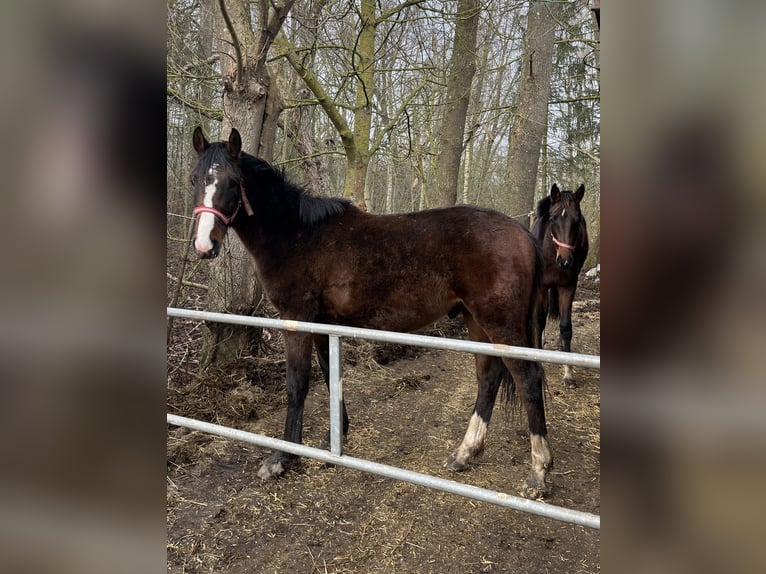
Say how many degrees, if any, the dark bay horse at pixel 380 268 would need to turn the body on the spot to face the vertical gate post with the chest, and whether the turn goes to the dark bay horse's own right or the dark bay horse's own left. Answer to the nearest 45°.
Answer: approximately 90° to the dark bay horse's own left

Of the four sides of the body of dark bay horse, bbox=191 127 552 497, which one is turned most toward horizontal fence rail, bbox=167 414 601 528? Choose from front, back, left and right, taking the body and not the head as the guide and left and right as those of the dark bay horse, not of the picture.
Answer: left

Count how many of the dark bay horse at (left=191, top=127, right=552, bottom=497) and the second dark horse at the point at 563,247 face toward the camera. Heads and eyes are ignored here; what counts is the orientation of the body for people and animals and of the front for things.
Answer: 1

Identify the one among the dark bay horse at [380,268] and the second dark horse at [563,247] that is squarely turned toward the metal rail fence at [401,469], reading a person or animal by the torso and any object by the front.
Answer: the second dark horse

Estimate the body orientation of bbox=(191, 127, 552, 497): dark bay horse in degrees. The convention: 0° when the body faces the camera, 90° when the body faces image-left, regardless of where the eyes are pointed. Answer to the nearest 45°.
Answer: approximately 90°

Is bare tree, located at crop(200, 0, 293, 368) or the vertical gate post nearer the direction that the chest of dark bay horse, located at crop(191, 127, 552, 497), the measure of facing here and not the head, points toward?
the bare tree

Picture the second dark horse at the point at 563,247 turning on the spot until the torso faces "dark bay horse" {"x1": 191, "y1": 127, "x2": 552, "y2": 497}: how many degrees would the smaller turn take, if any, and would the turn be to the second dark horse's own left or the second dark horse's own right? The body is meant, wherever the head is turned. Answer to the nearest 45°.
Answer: approximately 45° to the second dark horse's own right

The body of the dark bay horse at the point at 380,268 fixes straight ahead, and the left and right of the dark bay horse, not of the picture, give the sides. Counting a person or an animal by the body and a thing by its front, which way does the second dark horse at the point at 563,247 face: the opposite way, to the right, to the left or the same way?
to the left

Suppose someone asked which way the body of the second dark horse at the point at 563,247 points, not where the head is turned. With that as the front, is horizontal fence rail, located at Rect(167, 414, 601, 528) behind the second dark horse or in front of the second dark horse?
in front

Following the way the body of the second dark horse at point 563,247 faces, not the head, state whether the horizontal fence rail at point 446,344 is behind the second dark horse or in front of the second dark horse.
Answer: in front

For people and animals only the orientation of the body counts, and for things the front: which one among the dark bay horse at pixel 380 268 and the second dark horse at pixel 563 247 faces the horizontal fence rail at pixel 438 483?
the second dark horse

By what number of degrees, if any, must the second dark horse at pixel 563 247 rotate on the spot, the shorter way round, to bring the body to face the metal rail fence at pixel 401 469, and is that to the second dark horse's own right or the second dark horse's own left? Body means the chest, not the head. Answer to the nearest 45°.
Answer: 0° — it already faces it
